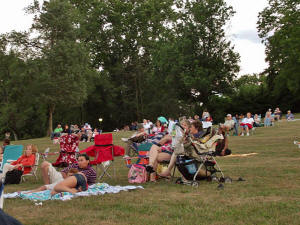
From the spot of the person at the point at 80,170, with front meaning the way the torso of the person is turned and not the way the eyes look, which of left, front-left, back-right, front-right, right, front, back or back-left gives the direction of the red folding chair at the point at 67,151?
right

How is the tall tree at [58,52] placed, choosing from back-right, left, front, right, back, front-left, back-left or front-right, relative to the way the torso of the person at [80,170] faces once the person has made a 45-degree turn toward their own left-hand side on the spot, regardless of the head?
back-right

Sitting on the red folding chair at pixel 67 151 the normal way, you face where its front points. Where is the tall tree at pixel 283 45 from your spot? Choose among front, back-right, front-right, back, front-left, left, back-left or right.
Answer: back

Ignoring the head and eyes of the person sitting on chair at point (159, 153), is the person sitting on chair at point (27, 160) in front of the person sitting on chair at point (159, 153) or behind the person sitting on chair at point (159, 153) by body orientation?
in front

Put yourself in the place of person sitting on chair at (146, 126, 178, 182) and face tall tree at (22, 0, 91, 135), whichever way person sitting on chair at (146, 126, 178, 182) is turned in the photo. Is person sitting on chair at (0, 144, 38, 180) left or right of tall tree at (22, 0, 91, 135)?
left

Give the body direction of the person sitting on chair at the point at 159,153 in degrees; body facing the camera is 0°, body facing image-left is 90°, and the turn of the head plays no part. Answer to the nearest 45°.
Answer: approximately 90°

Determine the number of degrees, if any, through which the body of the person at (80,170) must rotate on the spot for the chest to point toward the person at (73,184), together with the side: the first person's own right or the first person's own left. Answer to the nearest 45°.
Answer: approximately 90° to the first person's own left

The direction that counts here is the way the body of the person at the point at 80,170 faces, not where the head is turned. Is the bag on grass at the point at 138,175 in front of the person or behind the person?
behind

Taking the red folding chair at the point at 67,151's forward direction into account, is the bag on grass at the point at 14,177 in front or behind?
in front
